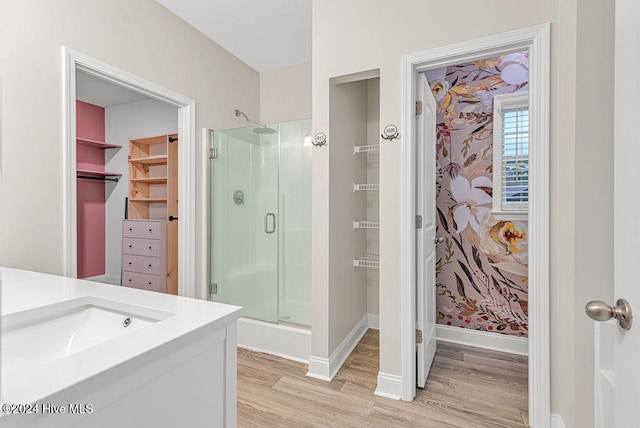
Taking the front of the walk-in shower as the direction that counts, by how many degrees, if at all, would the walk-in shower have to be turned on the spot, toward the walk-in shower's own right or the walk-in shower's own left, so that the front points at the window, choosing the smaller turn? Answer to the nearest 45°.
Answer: approximately 135° to the walk-in shower's own left

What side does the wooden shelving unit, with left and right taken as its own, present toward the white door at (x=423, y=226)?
left

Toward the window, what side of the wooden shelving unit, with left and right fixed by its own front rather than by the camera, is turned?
left

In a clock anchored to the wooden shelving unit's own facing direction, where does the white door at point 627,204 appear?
The white door is roughly at 10 o'clock from the wooden shelving unit.

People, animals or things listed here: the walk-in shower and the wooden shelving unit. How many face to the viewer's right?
0

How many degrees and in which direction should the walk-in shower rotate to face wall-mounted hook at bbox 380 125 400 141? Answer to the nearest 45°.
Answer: approximately 90° to its left

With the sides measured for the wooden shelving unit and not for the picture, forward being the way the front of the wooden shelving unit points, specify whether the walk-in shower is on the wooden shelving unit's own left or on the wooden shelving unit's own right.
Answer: on the wooden shelving unit's own left

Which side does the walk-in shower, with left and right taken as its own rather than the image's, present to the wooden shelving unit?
right

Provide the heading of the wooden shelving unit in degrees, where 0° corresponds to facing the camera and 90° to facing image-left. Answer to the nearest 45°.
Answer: approximately 45°

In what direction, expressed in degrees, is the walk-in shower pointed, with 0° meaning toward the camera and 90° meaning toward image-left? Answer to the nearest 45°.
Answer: approximately 45°

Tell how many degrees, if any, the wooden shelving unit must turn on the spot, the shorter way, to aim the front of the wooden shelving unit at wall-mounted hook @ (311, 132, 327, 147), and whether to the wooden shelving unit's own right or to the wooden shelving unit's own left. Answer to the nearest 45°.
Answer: approximately 45° to the wooden shelving unit's own left
